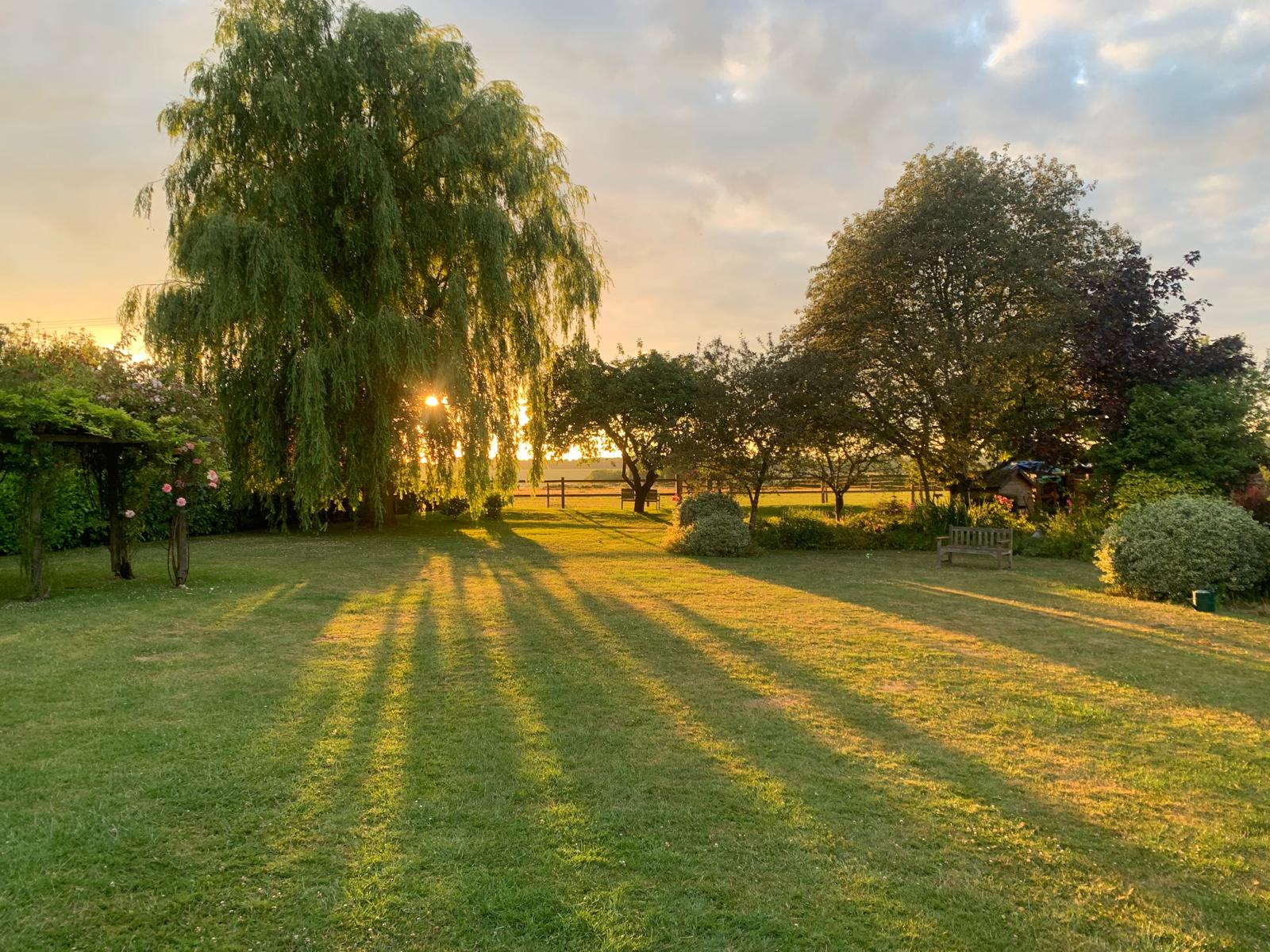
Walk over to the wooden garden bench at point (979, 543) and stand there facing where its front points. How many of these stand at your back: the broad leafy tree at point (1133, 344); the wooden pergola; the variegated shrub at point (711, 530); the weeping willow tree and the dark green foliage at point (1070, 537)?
2

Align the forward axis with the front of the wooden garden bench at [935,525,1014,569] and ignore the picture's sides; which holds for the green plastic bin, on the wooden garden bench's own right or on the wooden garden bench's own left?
on the wooden garden bench's own left

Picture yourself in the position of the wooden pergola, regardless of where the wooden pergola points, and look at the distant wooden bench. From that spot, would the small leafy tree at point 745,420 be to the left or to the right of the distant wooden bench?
right

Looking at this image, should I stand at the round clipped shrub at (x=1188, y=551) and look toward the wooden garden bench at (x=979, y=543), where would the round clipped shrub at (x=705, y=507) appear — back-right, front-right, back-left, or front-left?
front-left

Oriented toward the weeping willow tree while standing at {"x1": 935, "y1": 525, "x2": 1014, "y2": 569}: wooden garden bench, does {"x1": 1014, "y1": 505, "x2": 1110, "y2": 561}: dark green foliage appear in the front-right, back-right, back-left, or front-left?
back-right

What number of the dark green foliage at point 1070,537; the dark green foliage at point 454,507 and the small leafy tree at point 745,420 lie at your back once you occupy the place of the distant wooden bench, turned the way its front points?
0

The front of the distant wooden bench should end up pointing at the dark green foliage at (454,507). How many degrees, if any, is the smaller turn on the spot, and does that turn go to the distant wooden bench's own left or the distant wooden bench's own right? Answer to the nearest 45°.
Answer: approximately 45° to the distant wooden bench's own right

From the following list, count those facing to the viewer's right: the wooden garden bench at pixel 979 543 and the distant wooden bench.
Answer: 0

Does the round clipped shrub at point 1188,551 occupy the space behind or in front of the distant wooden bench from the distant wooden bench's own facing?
in front

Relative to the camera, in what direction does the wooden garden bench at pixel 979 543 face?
facing the viewer and to the left of the viewer

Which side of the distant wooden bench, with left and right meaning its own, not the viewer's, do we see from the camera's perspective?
front

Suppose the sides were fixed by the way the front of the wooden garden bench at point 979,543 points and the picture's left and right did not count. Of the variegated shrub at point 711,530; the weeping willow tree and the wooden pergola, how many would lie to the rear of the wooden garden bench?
0
